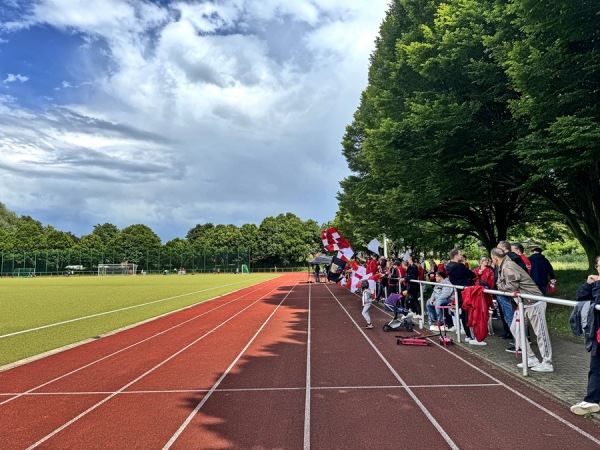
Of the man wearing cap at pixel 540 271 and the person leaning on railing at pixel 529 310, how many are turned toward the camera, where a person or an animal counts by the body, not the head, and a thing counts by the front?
0

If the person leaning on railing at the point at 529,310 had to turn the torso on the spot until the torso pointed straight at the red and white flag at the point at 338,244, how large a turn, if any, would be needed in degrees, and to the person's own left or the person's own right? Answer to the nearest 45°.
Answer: approximately 45° to the person's own right

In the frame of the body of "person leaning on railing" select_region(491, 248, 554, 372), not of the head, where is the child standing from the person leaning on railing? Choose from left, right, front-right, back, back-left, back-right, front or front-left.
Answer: front-right

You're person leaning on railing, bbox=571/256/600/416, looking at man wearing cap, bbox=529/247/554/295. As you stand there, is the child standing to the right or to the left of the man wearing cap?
left

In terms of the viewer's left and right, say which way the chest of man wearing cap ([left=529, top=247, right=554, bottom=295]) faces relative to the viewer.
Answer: facing away from the viewer and to the left of the viewer

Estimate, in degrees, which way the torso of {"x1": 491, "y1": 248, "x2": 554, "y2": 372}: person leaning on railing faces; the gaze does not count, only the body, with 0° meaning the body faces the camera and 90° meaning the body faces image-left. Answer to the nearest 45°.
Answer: approximately 90°
